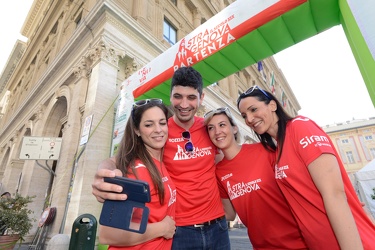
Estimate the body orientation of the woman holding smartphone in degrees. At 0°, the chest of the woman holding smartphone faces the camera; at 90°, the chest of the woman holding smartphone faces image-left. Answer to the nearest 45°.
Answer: approximately 315°

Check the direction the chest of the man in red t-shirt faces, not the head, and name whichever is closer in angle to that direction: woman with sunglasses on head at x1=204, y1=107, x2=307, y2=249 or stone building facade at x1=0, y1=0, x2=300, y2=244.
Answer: the woman with sunglasses on head

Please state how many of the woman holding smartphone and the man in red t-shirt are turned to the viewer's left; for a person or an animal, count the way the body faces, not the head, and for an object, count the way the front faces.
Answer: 0

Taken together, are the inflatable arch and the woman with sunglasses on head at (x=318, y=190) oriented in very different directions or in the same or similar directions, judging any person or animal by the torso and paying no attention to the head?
same or similar directions

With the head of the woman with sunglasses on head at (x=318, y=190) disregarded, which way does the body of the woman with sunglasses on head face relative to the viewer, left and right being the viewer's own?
facing the viewer and to the left of the viewer

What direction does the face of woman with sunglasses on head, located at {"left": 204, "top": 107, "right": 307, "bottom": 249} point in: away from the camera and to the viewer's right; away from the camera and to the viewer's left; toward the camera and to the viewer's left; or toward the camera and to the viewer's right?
toward the camera and to the viewer's left

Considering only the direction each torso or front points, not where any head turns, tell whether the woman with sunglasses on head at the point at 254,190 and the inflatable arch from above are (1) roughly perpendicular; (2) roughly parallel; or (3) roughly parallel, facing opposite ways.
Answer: roughly parallel

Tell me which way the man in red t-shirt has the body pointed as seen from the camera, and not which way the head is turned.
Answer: toward the camera
